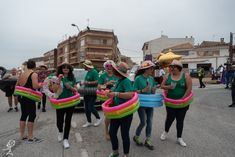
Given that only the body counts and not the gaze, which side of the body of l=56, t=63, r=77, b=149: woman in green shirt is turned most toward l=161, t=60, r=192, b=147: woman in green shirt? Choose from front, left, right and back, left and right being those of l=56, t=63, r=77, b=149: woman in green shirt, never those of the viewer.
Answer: left

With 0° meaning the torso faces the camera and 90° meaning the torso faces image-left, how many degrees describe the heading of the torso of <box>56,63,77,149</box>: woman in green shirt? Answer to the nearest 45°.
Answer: approximately 0°

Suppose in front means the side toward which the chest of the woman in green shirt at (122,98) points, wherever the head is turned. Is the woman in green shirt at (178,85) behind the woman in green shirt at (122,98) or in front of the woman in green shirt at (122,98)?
behind

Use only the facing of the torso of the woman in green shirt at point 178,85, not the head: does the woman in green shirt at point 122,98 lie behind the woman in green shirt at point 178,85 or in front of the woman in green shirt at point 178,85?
in front

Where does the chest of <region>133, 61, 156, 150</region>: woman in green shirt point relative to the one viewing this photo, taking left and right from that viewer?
facing the viewer and to the right of the viewer

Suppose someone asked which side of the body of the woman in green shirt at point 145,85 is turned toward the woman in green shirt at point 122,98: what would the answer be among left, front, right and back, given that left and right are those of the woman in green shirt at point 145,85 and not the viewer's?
right
